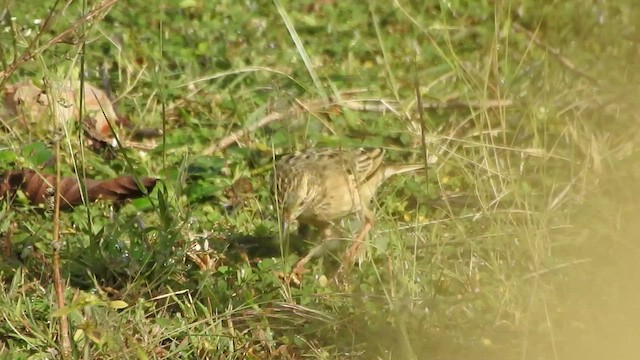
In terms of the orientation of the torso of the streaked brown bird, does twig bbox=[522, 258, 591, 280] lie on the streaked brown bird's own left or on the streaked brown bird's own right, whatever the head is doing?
on the streaked brown bird's own left

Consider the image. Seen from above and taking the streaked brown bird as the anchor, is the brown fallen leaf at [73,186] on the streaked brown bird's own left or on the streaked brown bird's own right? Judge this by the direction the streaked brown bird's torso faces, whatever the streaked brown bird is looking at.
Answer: on the streaked brown bird's own right

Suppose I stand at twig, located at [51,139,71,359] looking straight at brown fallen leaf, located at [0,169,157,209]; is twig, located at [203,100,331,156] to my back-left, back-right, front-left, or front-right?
front-right

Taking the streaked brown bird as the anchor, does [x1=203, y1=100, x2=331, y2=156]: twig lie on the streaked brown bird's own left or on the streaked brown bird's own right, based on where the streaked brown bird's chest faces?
on the streaked brown bird's own right

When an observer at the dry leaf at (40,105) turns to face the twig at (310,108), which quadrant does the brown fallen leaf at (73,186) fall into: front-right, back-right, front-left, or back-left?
front-right

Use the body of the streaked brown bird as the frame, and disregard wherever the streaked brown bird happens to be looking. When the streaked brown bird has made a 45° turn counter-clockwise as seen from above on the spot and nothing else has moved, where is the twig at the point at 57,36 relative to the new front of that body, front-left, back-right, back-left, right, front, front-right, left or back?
front-right

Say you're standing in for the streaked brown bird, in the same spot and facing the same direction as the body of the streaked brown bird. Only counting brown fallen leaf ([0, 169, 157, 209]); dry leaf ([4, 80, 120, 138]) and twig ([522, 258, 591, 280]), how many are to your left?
1

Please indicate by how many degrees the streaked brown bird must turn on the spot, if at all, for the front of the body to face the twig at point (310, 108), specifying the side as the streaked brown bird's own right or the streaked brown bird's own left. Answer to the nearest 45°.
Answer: approximately 135° to the streaked brown bird's own right

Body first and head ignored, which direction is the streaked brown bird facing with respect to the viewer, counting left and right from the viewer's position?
facing the viewer and to the left of the viewer
